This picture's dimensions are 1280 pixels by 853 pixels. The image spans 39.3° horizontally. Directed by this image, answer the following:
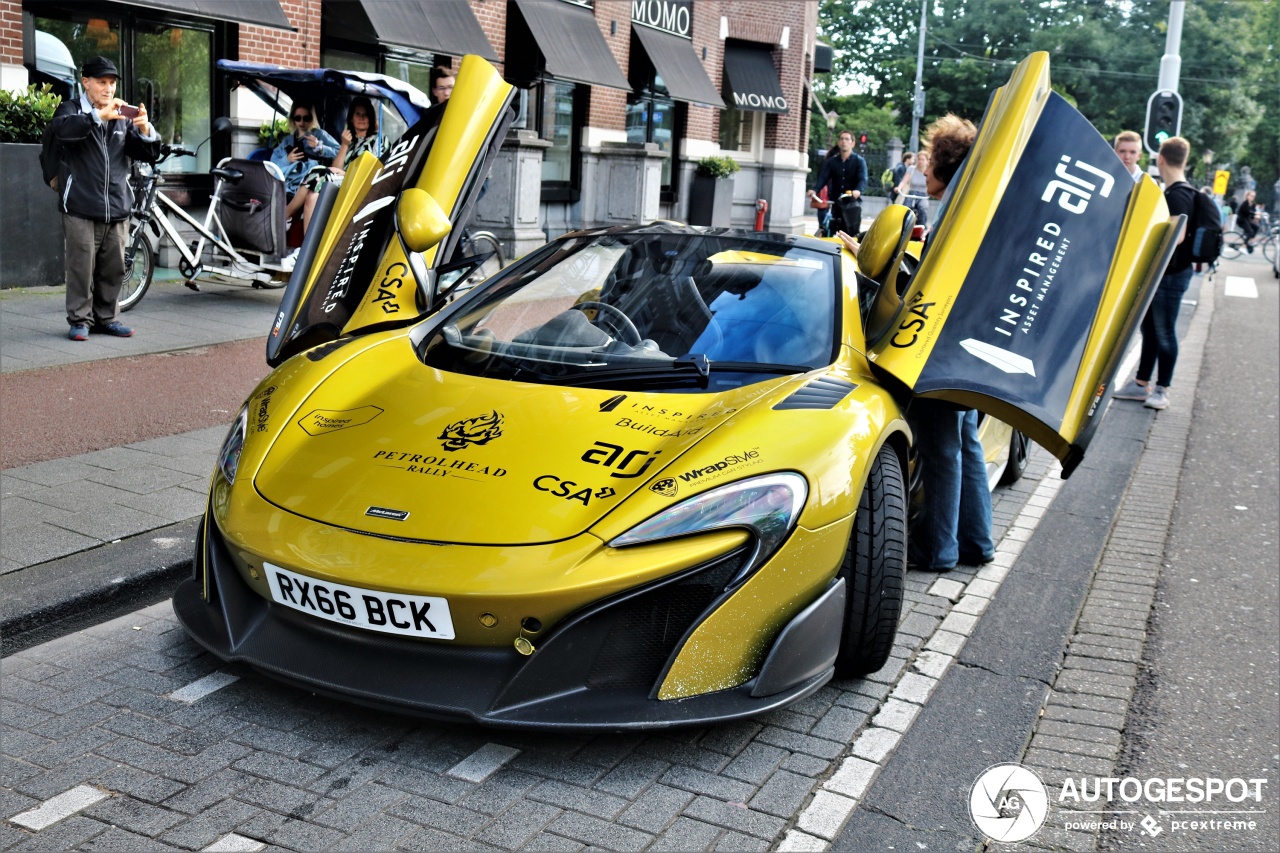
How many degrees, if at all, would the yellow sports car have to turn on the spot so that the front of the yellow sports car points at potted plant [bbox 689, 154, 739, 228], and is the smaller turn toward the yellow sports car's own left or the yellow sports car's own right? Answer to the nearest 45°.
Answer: approximately 135° to the yellow sports car's own right

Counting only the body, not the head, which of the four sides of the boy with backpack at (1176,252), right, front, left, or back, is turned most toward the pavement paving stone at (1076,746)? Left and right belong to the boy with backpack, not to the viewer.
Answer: left

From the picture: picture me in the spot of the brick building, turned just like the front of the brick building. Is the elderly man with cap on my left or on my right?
on my right

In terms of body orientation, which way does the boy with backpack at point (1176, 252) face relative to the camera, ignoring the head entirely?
to the viewer's left

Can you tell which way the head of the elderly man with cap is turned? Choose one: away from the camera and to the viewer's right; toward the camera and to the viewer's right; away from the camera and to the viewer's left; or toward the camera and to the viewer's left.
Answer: toward the camera and to the viewer's right

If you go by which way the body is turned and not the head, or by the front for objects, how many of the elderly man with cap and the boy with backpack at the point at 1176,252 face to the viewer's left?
1

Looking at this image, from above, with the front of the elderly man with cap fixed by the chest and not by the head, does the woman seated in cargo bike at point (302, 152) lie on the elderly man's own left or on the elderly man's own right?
on the elderly man's own left

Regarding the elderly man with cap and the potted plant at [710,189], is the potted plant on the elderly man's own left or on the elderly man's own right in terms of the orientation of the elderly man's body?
on the elderly man's own left
